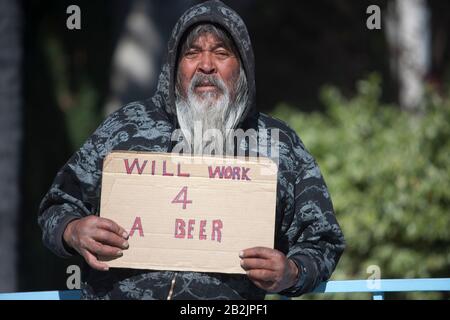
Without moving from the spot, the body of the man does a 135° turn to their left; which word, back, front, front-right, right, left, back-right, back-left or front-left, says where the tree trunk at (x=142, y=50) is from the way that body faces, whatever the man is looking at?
front-left

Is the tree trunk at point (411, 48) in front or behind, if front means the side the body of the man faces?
behind

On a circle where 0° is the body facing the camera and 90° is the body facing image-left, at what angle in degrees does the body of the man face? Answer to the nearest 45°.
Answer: approximately 0°

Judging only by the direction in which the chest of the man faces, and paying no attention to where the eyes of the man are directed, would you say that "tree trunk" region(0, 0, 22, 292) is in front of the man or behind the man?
behind
